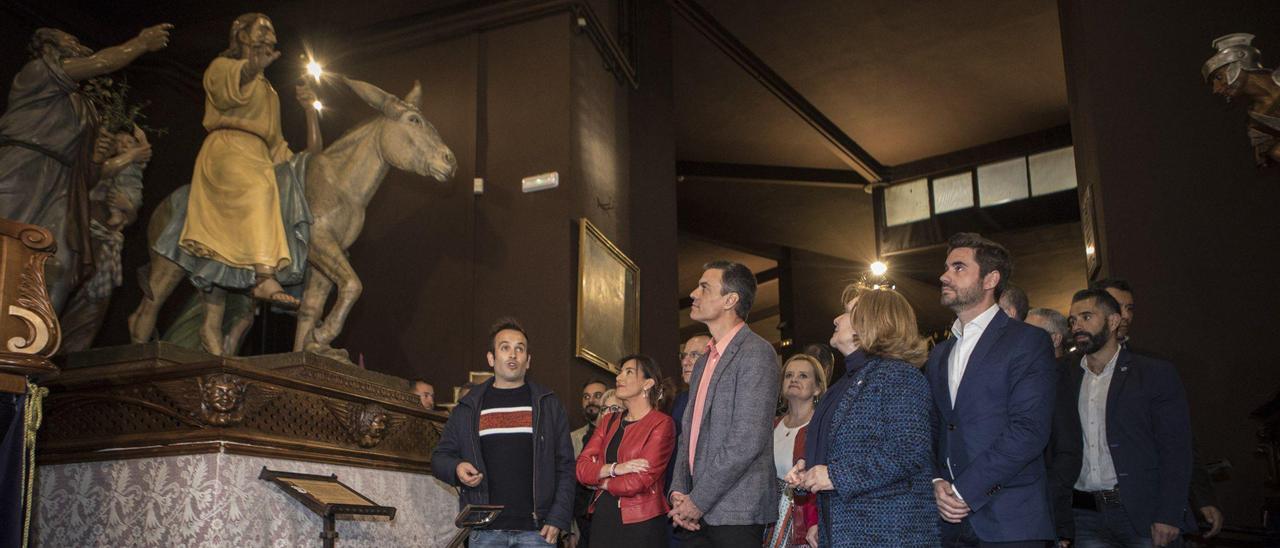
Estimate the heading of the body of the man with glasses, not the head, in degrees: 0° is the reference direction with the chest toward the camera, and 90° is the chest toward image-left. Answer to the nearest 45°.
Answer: approximately 45°

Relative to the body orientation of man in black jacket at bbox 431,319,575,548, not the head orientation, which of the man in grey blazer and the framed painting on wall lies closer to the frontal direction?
the man in grey blazer

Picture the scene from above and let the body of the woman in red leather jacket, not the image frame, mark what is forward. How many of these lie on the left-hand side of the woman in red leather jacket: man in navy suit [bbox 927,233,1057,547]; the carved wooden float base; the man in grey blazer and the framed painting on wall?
2

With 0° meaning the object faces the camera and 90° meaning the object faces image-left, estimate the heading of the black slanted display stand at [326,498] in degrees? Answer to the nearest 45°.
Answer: approximately 315°
